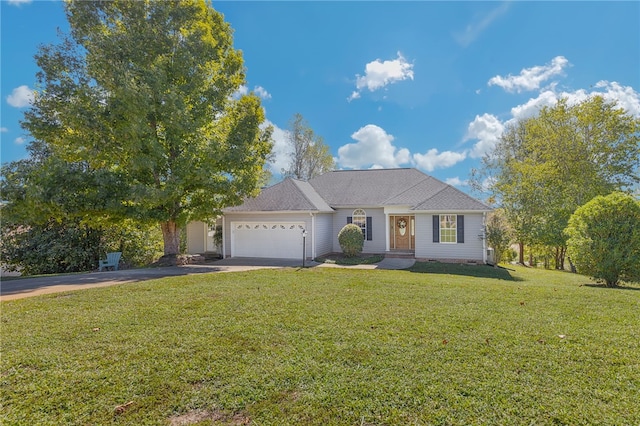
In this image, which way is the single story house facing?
toward the camera

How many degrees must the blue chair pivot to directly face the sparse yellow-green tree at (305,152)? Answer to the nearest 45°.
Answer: approximately 180°

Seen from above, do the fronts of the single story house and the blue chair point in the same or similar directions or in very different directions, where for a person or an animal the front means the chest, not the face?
same or similar directions

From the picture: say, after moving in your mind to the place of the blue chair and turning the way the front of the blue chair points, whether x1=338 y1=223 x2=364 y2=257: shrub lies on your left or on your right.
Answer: on your left

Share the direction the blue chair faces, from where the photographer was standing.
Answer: facing the viewer and to the left of the viewer

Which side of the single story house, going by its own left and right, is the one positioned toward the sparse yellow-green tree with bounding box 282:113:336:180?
back

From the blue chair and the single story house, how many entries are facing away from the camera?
0

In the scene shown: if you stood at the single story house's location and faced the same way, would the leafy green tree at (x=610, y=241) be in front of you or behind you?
in front

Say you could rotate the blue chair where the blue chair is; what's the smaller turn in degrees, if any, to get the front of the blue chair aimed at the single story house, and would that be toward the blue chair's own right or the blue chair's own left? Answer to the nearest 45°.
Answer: approximately 135° to the blue chair's own left

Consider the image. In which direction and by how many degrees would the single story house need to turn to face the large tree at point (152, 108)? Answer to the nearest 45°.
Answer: approximately 45° to its right

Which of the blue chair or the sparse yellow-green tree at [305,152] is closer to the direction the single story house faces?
the blue chair

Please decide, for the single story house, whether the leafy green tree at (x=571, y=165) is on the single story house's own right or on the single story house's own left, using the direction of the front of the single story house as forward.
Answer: on the single story house's own left
